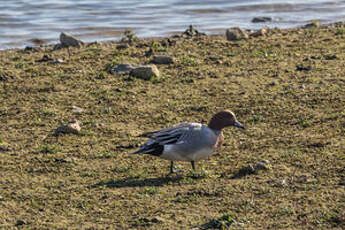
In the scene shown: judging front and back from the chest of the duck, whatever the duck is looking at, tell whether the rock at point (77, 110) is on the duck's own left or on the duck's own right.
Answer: on the duck's own left

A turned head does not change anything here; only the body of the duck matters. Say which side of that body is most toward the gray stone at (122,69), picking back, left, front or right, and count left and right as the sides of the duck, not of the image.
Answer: left

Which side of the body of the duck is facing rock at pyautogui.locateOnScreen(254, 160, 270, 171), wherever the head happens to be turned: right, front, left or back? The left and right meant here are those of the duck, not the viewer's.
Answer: front

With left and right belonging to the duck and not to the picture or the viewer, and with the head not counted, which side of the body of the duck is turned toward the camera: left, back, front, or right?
right

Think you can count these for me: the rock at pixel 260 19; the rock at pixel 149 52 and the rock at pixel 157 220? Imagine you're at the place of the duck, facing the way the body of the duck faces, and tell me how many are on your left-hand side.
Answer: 2

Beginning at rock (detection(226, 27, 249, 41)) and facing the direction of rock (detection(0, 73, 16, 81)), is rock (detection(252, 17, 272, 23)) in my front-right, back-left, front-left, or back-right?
back-right

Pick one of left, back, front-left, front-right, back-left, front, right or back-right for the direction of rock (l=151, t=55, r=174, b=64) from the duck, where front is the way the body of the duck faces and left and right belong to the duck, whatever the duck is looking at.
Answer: left

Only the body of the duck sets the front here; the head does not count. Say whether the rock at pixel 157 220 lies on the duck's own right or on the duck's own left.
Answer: on the duck's own right

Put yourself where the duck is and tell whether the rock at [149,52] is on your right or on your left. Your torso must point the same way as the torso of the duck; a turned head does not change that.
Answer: on your left

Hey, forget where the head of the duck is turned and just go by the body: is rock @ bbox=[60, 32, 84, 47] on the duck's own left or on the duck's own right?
on the duck's own left

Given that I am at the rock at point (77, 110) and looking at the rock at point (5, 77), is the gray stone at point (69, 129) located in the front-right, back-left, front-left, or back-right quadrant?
back-left

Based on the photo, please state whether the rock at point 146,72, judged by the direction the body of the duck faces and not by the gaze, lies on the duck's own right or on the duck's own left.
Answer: on the duck's own left
